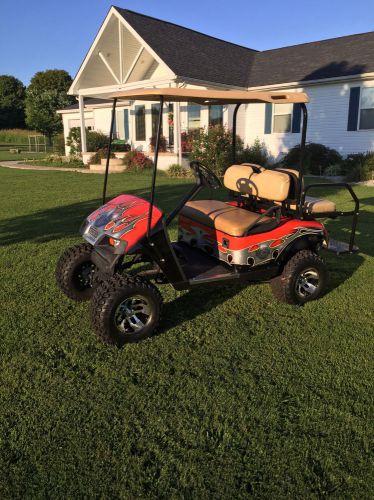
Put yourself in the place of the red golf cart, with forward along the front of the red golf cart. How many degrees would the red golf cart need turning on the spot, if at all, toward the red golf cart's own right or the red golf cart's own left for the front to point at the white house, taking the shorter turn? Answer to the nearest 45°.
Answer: approximately 135° to the red golf cart's own right

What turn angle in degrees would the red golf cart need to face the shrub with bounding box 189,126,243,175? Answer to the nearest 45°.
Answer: approximately 135° to its right

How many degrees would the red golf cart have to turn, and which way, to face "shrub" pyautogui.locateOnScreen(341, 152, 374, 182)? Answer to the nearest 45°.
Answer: approximately 180°

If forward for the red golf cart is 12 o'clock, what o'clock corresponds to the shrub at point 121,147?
The shrub is roughly at 4 o'clock from the red golf cart.

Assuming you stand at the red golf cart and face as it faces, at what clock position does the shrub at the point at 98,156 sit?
The shrub is roughly at 4 o'clock from the red golf cart.

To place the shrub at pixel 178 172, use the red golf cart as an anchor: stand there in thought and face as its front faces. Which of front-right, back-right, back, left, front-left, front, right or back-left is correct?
back-right

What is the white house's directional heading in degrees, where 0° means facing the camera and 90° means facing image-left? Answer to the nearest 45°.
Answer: approximately 45°

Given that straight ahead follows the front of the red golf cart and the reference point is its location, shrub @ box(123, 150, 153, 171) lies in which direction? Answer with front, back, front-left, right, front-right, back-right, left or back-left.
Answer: back-right

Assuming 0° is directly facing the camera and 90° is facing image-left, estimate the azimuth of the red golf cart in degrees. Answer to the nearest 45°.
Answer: approximately 45°
